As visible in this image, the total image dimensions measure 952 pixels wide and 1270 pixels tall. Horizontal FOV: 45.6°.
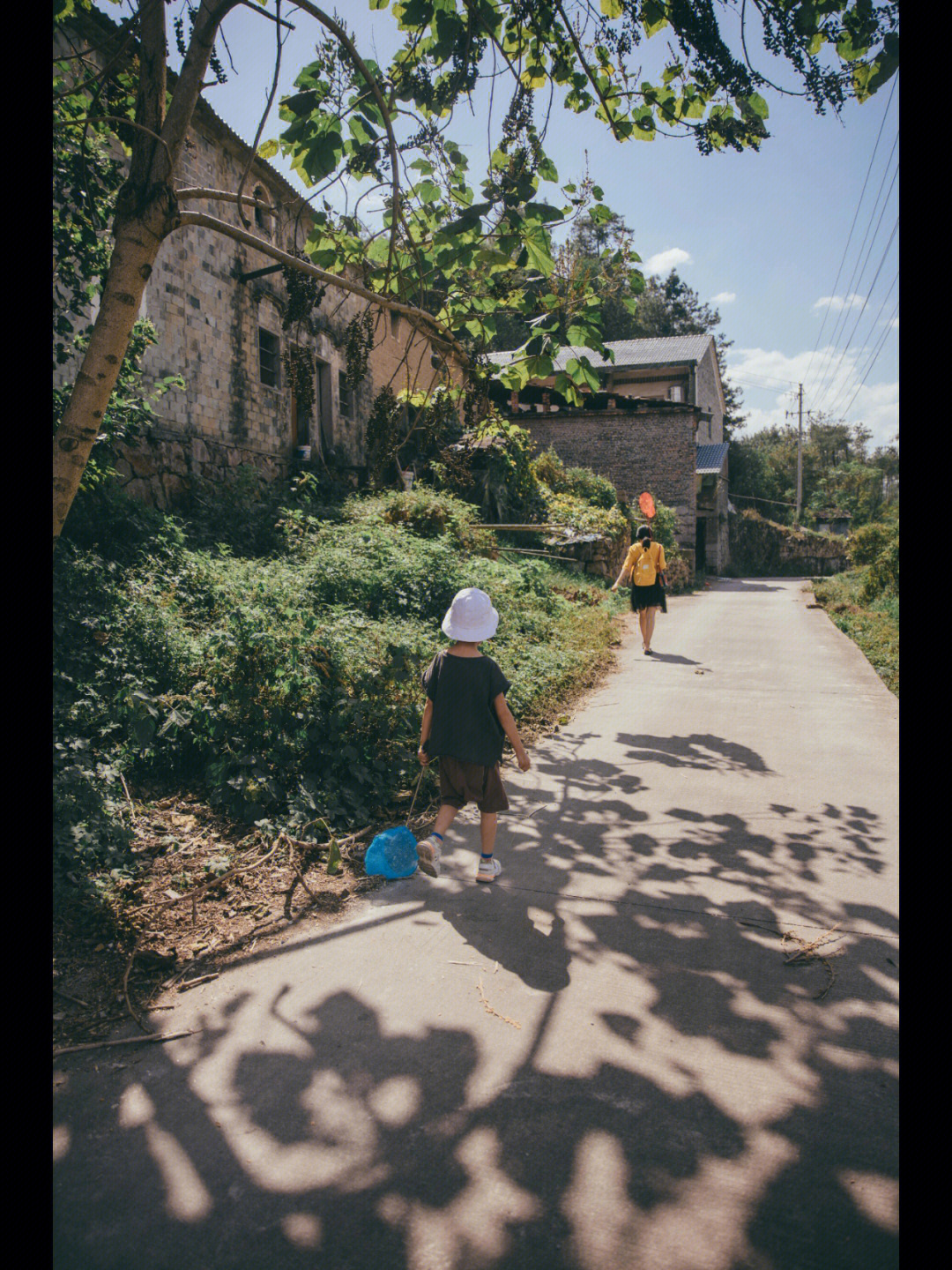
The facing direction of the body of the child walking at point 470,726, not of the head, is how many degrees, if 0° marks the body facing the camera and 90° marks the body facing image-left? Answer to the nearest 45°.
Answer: approximately 180°

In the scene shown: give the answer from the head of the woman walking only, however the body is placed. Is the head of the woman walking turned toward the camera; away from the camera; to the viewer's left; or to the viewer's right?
away from the camera

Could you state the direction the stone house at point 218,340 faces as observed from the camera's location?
facing the viewer and to the right of the viewer

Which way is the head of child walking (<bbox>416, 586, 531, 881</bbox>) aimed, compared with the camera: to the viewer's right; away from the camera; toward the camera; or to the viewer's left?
away from the camera

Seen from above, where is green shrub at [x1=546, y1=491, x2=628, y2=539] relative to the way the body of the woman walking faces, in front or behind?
in front

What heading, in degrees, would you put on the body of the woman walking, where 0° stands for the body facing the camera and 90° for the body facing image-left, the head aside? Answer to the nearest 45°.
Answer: approximately 180°

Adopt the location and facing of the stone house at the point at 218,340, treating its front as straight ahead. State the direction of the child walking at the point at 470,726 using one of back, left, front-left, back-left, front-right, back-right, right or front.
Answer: front-right

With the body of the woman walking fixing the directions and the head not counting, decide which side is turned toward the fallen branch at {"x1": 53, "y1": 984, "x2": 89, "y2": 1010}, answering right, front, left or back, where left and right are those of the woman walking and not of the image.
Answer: back

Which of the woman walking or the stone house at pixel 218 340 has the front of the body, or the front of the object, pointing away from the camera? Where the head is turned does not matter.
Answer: the woman walking

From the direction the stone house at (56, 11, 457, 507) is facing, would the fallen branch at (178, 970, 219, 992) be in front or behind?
in front
